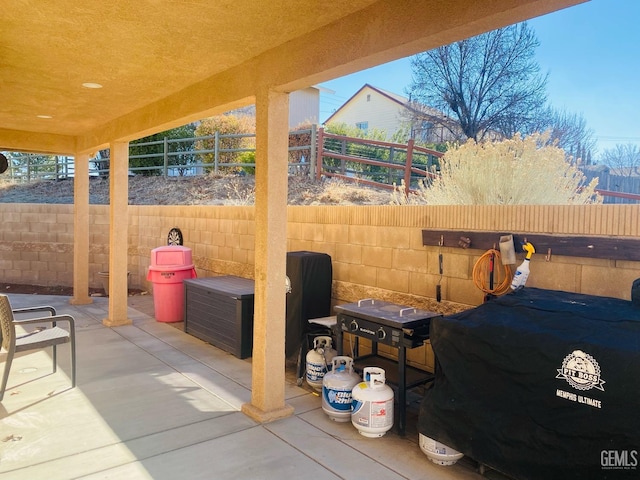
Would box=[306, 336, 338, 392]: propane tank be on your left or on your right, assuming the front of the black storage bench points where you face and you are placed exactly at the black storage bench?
on your left

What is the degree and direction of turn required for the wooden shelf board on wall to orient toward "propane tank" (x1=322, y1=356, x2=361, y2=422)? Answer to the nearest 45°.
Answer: approximately 45° to its right

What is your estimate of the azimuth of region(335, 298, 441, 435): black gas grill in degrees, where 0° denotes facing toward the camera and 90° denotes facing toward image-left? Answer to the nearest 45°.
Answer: approximately 45°

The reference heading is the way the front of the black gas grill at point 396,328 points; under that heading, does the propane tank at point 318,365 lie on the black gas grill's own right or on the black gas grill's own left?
on the black gas grill's own right

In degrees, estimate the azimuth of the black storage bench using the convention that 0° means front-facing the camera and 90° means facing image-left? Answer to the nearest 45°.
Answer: approximately 45°

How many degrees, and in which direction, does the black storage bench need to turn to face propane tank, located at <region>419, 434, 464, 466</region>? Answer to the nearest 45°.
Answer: approximately 90° to its left

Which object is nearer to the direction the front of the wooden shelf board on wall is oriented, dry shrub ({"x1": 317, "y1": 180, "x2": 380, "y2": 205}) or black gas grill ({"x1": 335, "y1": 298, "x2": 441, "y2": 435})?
the black gas grill
